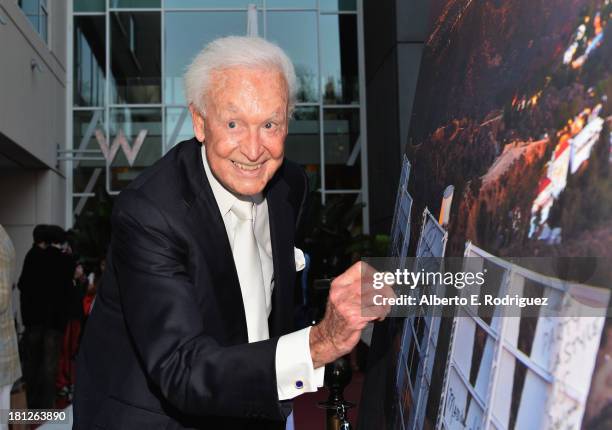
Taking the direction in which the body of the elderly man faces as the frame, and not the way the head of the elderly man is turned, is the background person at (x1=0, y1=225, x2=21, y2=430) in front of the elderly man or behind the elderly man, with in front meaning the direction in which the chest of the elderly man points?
behind

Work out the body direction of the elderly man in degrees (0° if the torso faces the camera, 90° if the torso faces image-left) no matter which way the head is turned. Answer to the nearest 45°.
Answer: approximately 315°
